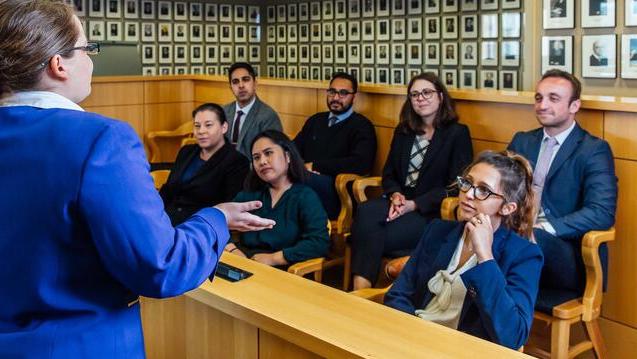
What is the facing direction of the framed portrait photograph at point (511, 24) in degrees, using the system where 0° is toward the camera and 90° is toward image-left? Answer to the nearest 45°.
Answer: approximately 0°

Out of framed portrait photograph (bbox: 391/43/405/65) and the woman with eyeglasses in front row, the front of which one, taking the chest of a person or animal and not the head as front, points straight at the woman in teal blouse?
the framed portrait photograph

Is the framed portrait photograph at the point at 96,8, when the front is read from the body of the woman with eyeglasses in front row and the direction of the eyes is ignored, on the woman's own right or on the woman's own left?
on the woman's own right

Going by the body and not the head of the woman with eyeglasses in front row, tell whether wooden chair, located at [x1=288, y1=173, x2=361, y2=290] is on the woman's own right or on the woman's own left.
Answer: on the woman's own right

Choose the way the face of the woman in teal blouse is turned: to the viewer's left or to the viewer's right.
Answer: to the viewer's left

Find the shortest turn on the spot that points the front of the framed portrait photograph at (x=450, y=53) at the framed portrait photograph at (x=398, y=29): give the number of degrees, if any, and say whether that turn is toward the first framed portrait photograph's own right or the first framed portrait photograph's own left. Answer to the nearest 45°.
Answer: approximately 135° to the first framed portrait photograph's own right

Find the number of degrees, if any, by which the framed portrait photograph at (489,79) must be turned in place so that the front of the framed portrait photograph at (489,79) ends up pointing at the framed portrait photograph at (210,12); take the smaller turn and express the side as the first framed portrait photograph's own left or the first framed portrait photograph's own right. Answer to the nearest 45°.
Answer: approximately 135° to the first framed portrait photograph's own right

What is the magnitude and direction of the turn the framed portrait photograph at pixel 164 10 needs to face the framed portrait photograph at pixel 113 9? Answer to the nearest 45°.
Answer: approximately 45° to its right

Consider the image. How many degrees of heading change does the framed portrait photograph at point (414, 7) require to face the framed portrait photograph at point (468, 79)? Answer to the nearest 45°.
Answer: approximately 45° to its left

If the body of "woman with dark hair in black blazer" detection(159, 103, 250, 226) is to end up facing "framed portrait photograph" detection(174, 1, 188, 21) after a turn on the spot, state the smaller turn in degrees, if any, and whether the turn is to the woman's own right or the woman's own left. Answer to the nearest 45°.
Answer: approximately 135° to the woman's own right
